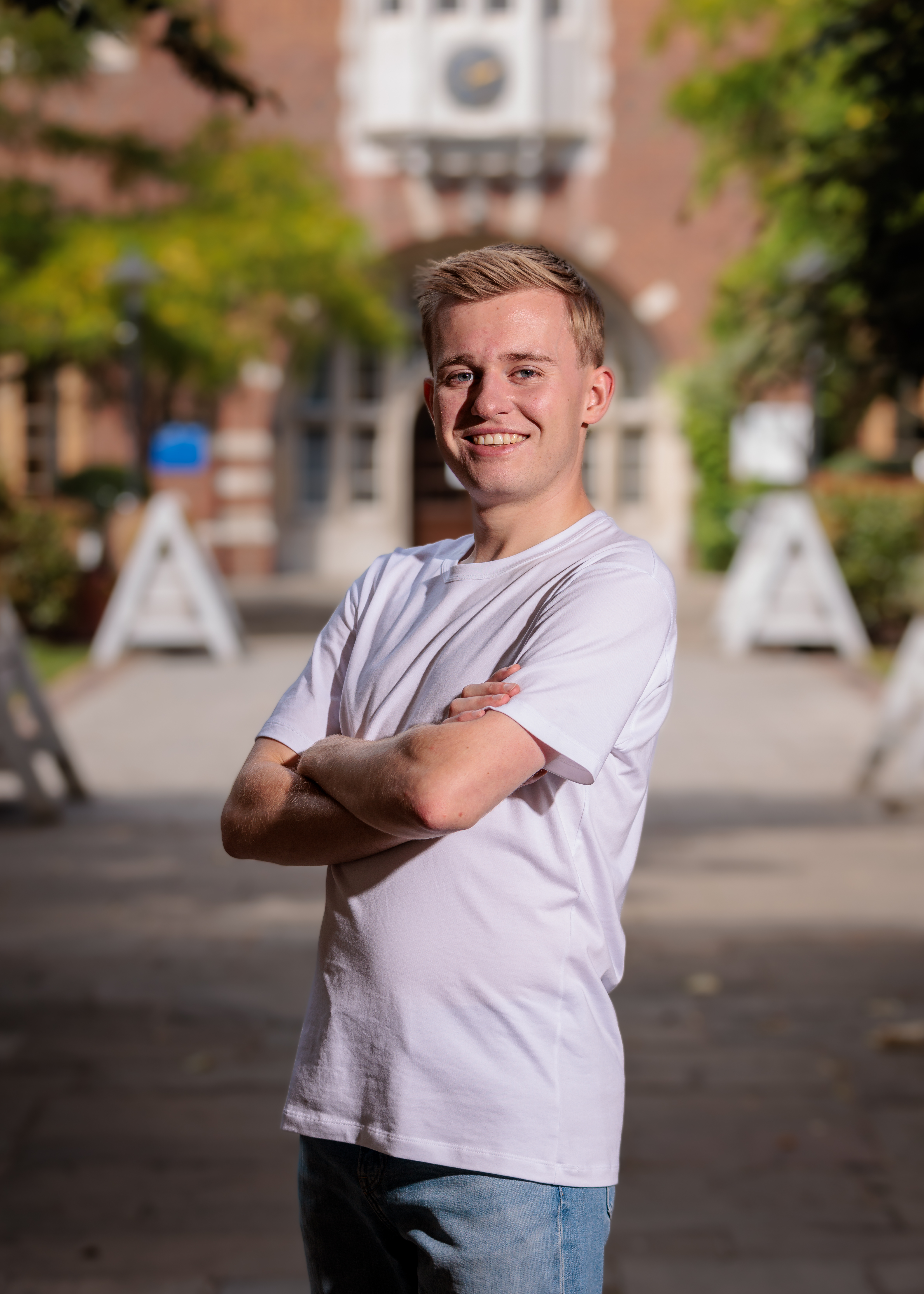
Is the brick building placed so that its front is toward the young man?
yes

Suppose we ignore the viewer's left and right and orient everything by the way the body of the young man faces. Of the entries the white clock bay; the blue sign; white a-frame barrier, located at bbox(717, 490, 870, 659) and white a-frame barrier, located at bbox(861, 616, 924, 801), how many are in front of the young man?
0

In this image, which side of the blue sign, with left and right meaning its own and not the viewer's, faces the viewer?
front

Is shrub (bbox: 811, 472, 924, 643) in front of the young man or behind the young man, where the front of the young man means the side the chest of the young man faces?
behind

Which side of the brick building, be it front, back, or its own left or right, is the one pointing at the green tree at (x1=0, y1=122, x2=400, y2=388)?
front

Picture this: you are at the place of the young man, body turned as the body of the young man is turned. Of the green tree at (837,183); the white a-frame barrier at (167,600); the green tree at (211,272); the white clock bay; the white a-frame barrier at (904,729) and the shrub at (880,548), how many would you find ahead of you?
0

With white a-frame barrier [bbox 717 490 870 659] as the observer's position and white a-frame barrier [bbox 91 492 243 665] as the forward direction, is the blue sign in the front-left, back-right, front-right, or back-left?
front-right

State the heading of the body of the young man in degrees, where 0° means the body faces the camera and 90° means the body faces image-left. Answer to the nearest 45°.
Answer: approximately 45°

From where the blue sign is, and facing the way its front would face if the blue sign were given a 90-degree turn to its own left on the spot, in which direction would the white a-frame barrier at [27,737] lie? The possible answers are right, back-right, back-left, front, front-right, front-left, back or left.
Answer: right

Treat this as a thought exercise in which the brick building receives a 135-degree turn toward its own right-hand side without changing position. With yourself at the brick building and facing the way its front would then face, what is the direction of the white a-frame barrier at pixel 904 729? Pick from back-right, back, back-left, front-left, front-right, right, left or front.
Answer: back-left

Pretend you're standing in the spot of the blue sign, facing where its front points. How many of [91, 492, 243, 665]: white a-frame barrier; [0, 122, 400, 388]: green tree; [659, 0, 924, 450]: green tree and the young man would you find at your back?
0

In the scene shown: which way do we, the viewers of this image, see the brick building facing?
facing the viewer

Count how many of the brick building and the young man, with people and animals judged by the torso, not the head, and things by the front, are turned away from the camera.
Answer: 0

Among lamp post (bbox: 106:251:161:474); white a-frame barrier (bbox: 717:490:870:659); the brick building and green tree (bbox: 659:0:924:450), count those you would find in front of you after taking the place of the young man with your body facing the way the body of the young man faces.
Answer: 0

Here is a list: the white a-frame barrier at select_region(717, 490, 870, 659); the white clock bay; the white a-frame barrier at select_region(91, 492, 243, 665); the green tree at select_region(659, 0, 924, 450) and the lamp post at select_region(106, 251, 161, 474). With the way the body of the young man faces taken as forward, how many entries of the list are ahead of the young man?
0

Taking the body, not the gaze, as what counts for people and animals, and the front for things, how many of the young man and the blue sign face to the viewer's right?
0

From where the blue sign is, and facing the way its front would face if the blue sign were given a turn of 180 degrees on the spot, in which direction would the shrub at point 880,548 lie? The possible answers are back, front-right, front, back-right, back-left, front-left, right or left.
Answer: back-right

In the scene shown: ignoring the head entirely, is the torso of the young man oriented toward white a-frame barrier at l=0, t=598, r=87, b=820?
no

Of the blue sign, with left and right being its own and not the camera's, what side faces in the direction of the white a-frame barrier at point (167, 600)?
front

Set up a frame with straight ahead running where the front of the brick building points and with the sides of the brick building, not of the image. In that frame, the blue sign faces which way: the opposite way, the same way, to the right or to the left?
the same way
